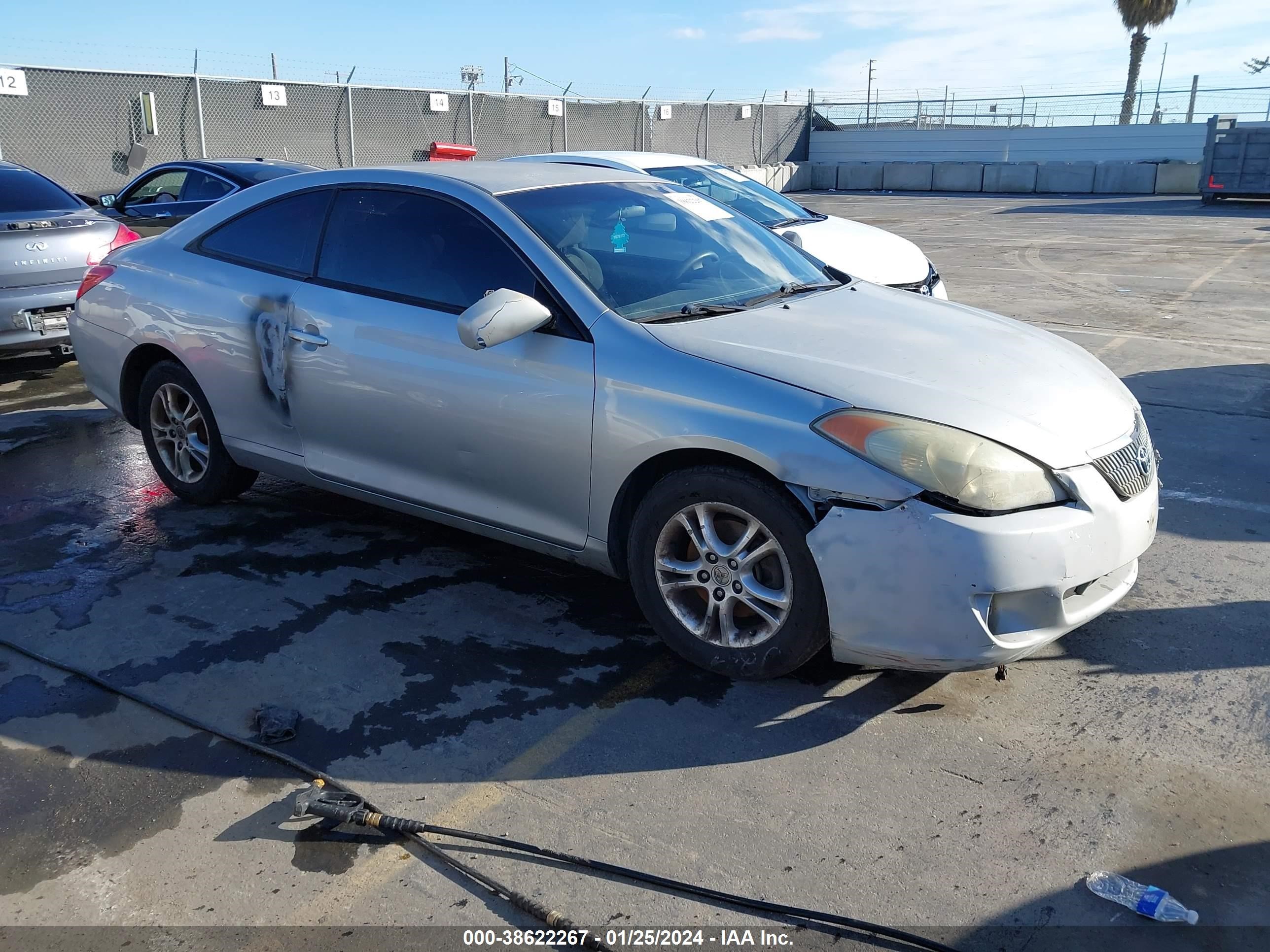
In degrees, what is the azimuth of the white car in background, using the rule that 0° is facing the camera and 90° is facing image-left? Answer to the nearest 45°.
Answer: approximately 315°

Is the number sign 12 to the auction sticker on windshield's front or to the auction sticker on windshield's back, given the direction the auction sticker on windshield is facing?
to the back

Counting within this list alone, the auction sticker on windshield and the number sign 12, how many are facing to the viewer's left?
0

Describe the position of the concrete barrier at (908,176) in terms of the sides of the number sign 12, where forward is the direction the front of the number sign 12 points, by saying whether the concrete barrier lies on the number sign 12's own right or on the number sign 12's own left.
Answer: on the number sign 12's own left

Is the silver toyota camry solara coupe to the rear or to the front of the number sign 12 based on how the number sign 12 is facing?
to the front

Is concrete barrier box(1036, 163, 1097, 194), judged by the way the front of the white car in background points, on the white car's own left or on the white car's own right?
on the white car's own left

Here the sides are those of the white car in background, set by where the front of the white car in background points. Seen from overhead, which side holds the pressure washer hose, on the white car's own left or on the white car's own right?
on the white car's own right

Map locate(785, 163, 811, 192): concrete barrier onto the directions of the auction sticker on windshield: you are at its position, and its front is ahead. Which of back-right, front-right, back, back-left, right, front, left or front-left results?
back-left

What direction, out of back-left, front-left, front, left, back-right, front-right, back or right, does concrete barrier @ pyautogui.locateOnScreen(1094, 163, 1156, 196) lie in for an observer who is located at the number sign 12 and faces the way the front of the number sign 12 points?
left

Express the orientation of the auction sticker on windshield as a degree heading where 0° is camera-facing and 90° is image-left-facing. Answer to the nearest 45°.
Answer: approximately 315°
